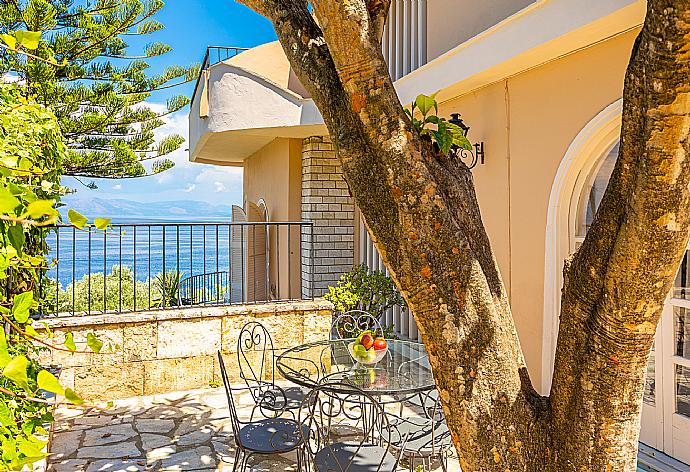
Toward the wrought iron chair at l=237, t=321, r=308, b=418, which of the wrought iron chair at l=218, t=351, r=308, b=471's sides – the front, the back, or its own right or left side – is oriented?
left

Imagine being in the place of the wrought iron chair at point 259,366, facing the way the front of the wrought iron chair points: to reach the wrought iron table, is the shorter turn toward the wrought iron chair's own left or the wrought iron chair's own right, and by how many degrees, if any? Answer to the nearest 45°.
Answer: approximately 45° to the wrought iron chair's own right

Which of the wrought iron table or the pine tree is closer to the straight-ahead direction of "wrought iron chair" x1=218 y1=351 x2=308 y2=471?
the wrought iron table

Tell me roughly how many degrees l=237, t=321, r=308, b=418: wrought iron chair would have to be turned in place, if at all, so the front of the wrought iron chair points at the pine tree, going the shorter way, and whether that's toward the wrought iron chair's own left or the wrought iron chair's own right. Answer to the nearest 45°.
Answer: approximately 180°

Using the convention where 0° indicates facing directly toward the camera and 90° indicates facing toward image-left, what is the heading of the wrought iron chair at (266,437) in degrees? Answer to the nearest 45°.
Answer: approximately 270°

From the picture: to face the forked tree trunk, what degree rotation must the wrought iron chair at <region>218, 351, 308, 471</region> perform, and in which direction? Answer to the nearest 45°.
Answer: approximately 90° to its right

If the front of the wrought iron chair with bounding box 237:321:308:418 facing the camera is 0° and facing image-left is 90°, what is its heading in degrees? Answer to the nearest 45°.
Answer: approximately 315°

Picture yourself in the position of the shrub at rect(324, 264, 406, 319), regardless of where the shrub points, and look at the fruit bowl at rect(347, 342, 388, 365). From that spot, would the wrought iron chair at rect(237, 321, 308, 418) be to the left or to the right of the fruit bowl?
right
